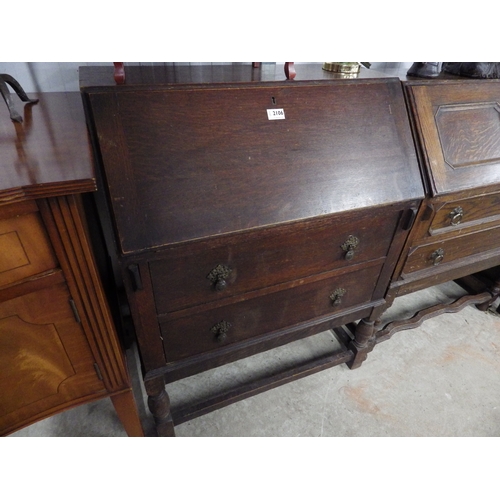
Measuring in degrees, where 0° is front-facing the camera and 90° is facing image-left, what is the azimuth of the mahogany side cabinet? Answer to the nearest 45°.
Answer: approximately 0°
